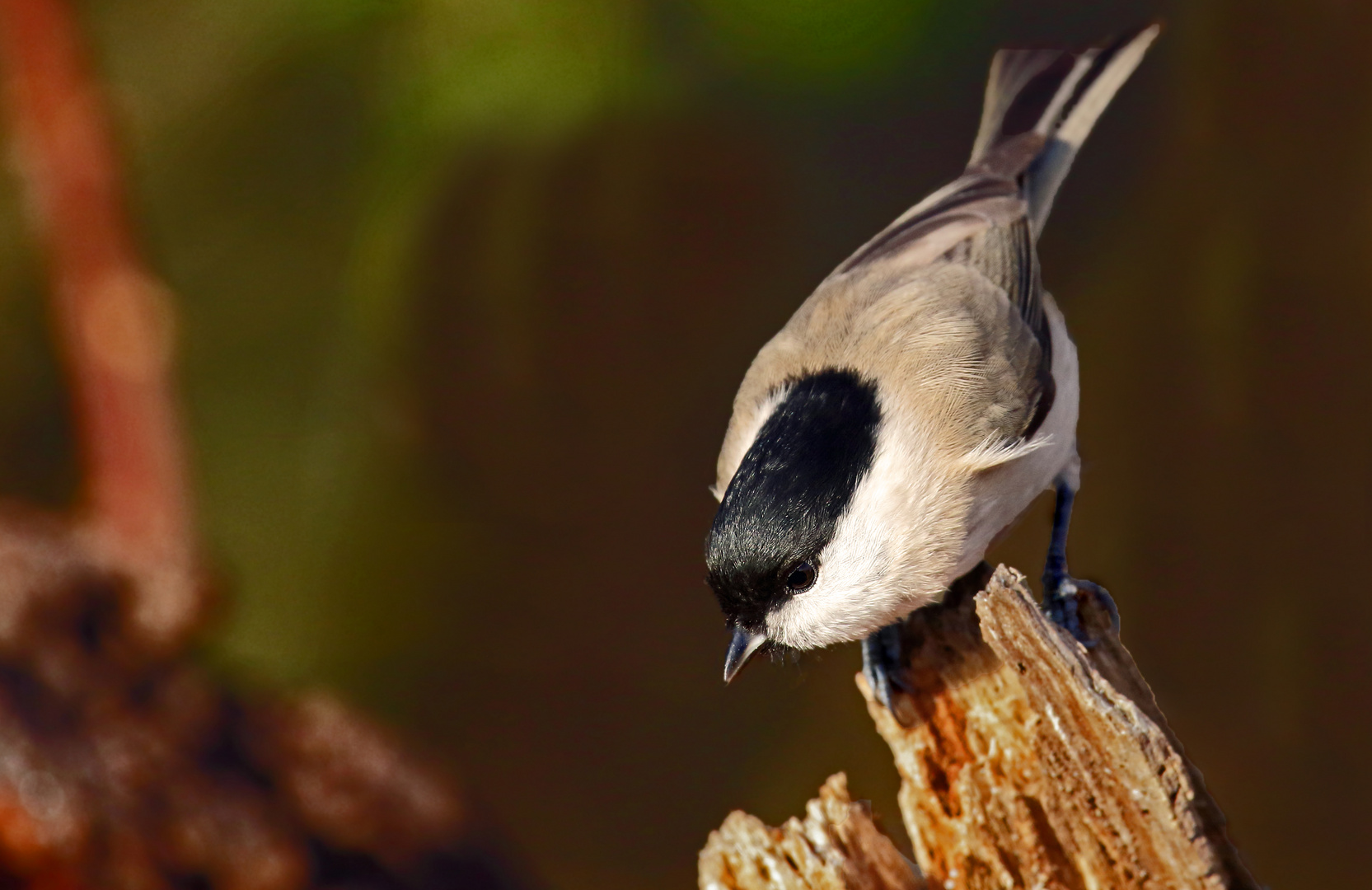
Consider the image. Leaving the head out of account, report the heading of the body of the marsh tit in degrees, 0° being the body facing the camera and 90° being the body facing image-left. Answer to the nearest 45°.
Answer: approximately 45°

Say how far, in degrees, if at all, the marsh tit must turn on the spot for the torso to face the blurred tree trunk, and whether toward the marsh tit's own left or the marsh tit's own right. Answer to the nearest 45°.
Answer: approximately 45° to the marsh tit's own right
